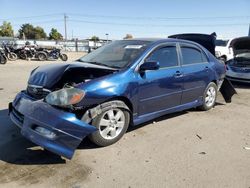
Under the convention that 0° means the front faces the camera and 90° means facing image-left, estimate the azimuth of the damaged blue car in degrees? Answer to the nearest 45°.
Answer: approximately 45°

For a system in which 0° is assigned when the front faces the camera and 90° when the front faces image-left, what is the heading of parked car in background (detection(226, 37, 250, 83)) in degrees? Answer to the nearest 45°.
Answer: approximately 45°

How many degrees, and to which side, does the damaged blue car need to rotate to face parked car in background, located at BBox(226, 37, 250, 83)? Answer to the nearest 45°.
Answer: approximately 180°

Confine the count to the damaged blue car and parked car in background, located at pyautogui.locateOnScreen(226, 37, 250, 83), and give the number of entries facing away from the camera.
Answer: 0

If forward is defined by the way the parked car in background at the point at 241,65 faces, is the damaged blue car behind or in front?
in front
